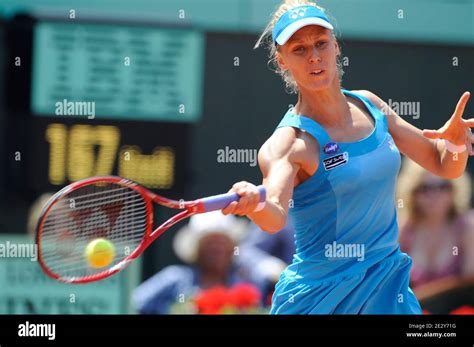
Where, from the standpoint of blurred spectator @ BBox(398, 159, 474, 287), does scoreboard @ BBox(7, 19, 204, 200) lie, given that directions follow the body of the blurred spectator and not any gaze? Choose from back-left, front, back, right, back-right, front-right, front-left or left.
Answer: right

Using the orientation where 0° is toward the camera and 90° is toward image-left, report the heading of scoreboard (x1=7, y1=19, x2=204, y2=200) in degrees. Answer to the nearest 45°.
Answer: approximately 0°

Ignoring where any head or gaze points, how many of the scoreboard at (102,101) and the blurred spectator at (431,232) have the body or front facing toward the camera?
2

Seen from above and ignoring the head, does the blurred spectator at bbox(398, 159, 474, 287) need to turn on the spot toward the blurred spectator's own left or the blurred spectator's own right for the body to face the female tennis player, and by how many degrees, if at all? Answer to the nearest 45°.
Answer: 0° — they already face them

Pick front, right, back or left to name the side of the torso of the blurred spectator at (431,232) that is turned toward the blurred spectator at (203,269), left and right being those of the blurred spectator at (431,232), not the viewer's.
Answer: right

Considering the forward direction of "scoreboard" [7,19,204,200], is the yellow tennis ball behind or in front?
in front
